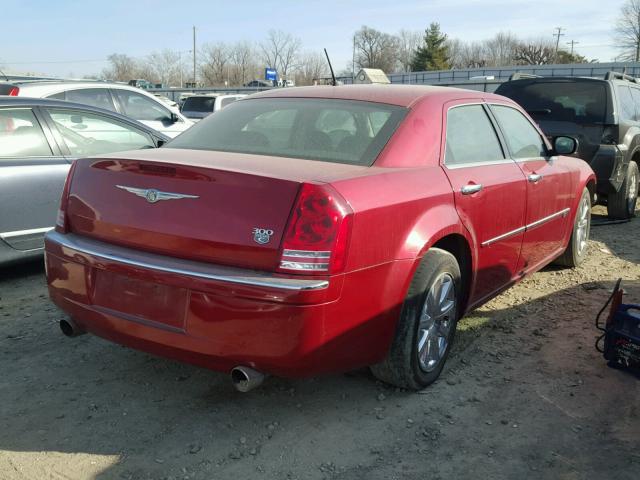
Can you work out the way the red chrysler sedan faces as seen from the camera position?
facing away from the viewer and to the right of the viewer

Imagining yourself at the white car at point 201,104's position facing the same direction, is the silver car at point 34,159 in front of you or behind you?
behind

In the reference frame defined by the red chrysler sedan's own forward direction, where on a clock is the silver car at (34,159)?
The silver car is roughly at 9 o'clock from the red chrysler sedan.

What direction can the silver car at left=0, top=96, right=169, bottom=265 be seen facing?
to the viewer's right

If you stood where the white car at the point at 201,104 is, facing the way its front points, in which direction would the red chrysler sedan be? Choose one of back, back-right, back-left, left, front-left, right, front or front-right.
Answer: back-right

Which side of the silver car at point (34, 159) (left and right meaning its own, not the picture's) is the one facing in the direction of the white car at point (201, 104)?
left

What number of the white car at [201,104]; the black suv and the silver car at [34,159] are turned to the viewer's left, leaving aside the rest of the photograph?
0

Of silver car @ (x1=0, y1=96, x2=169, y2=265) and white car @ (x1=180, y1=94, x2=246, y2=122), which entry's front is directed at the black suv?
the silver car

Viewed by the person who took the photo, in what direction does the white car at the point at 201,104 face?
facing away from the viewer and to the right of the viewer

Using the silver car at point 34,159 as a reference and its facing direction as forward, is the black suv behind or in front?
in front

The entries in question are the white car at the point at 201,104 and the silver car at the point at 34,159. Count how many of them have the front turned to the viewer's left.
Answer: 0
